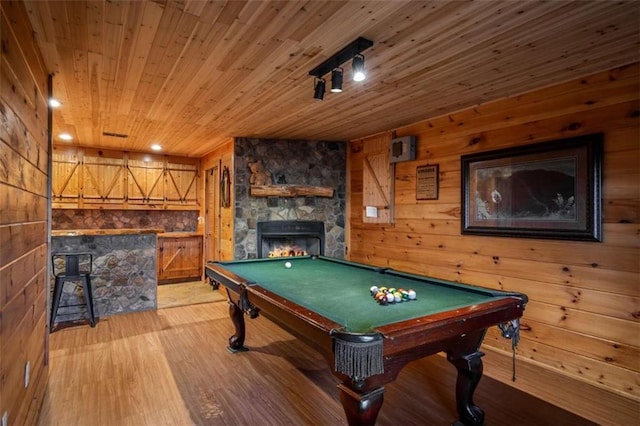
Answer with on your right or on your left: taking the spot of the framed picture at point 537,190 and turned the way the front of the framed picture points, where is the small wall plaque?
on your right

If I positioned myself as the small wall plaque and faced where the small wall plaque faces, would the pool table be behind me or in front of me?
in front

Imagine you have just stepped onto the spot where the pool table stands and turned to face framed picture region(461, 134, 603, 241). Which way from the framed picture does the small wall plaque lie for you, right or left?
left

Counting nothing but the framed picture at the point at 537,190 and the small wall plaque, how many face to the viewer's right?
0

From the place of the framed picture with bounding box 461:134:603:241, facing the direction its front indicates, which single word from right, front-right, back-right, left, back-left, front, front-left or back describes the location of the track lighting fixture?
front

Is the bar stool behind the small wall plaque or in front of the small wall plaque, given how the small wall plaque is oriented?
in front

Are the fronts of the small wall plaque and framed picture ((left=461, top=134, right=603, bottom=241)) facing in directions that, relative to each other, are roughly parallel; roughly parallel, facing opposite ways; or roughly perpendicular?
roughly parallel

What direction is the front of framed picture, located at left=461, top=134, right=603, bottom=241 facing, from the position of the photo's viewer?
facing the viewer and to the left of the viewer

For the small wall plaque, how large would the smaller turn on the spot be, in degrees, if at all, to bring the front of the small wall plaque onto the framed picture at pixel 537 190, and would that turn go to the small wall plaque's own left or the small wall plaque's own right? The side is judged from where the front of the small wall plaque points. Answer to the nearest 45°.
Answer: approximately 90° to the small wall plaque's own left
